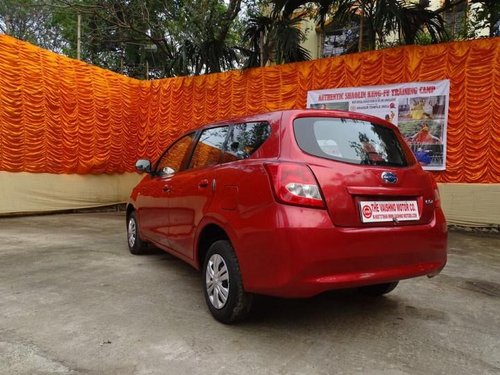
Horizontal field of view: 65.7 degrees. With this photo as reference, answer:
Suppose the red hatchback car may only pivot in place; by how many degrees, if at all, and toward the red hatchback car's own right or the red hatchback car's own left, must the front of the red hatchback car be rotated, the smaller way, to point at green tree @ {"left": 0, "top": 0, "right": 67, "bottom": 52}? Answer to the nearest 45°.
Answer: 0° — it already faces it

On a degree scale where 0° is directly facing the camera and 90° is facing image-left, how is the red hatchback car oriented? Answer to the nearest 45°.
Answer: approximately 135°

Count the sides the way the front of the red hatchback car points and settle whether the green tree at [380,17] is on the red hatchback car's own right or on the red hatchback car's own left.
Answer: on the red hatchback car's own right

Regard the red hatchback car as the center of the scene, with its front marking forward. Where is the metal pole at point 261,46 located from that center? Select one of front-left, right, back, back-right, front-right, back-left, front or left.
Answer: front-right

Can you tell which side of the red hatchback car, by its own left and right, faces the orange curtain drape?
front

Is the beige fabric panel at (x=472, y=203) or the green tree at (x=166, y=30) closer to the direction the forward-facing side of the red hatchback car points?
the green tree

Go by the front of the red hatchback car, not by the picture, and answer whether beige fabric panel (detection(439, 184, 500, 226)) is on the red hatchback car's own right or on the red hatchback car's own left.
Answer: on the red hatchback car's own right

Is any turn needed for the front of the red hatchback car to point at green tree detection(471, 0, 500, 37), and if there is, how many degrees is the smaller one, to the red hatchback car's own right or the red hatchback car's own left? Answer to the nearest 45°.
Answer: approximately 90° to the red hatchback car's own right

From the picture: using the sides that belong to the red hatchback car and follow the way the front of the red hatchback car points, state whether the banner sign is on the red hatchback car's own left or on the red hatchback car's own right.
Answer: on the red hatchback car's own right

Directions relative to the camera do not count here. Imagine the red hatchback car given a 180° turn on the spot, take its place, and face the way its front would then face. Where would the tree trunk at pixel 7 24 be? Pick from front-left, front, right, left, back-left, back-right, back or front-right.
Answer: back
